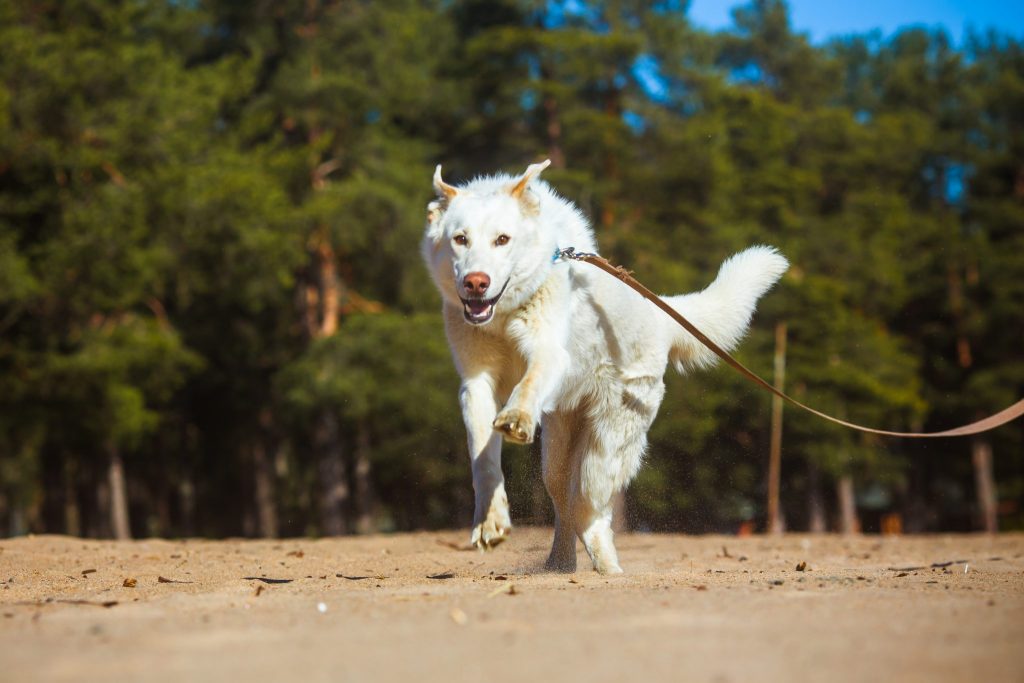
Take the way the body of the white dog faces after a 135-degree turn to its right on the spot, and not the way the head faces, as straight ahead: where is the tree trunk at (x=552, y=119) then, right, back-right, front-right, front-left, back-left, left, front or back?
front

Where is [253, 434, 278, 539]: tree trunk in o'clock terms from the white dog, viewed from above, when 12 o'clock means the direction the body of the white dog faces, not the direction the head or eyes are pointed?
The tree trunk is roughly at 4 o'clock from the white dog.

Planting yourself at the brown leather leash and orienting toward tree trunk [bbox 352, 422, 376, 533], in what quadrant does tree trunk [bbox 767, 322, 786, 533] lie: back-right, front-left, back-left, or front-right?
front-right

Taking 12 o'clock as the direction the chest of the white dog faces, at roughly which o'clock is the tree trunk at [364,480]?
The tree trunk is roughly at 4 o'clock from the white dog.

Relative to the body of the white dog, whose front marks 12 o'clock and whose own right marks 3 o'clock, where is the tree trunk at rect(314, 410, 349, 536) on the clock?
The tree trunk is roughly at 4 o'clock from the white dog.

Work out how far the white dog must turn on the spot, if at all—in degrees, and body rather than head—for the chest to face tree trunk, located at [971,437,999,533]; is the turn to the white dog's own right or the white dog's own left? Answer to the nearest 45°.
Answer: approximately 135° to the white dog's own right

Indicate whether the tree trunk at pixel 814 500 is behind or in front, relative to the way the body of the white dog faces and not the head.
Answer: behind

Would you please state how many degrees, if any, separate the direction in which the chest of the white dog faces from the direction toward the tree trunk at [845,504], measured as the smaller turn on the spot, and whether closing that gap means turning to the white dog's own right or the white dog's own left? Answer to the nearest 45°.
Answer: approximately 135° to the white dog's own right

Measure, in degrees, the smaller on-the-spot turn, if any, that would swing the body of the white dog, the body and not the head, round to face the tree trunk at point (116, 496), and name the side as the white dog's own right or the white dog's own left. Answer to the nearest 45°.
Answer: approximately 90° to the white dog's own right

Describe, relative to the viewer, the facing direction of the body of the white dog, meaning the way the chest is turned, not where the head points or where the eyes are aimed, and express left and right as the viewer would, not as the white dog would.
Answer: facing the viewer and to the left of the viewer
